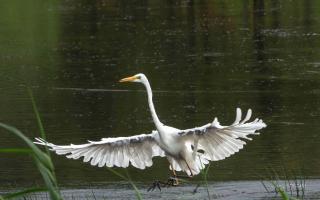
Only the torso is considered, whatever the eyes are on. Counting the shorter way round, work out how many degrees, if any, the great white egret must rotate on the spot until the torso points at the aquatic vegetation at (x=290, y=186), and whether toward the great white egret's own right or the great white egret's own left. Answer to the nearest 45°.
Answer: approximately 135° to the great white egret's own left

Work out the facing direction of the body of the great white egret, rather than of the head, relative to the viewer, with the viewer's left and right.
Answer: facing the viewer and to the left of the viewer
